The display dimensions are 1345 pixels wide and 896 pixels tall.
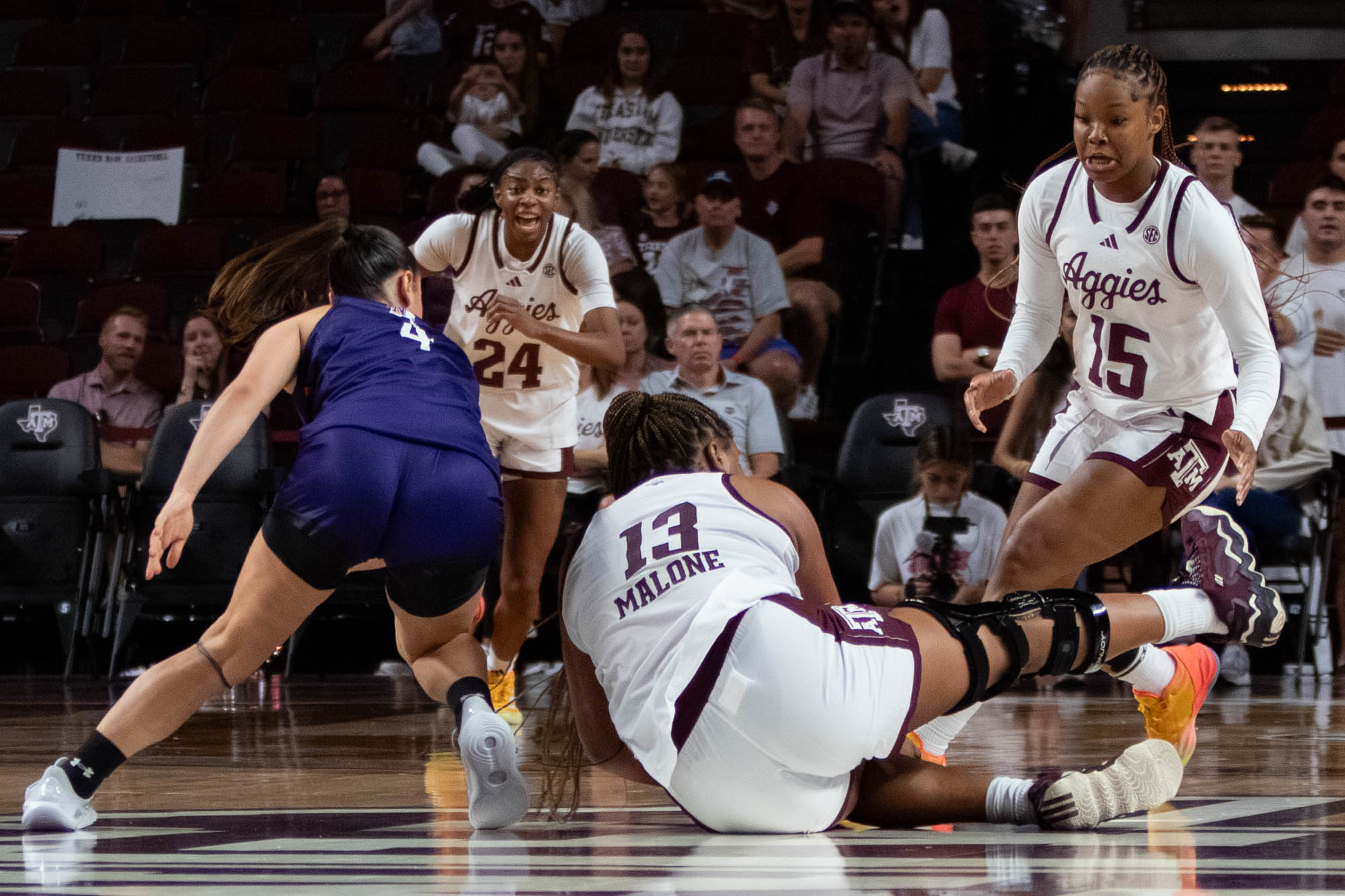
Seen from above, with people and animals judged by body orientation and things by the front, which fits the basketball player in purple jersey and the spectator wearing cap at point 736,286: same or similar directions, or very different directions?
very different directions

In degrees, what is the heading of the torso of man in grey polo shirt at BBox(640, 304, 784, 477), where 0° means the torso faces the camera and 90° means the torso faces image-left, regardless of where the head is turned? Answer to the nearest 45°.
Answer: approximately 0°

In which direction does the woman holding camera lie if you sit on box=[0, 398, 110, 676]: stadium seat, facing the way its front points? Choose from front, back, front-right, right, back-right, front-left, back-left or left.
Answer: front-left

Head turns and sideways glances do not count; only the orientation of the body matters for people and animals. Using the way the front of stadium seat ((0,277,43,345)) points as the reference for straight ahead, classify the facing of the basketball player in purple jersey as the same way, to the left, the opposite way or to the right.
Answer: the opposite way

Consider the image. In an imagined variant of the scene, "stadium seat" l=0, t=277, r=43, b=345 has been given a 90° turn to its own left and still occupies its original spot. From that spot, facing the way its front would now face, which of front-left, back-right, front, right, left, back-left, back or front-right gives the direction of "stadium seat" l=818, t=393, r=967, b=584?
front-right

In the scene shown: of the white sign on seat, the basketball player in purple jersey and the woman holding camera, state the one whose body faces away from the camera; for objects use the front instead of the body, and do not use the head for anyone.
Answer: the basketball player in purple jersey

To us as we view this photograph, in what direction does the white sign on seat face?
facing the viewer

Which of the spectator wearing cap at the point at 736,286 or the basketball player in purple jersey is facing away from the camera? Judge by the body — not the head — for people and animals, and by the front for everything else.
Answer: the basketball player in purple jersey

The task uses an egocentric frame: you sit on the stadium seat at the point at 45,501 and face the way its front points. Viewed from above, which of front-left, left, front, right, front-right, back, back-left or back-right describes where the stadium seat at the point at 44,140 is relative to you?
back

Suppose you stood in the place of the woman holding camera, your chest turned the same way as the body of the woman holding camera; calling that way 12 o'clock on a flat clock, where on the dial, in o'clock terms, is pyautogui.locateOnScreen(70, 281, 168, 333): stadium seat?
The stadium seat is roughly at 4 o'clock from the woman holding camera.

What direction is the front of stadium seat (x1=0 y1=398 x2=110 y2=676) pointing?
toward the camera

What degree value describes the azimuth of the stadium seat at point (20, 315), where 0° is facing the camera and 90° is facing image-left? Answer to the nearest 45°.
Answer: approximately 0°

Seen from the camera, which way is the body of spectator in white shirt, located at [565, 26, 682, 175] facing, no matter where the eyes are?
toward the camera

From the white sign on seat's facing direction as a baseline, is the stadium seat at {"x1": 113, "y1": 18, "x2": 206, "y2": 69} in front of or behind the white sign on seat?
behind
